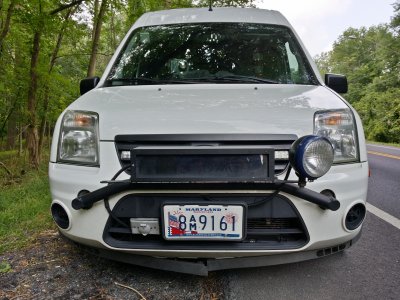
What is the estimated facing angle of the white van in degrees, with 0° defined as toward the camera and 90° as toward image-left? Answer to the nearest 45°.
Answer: approximately 0°

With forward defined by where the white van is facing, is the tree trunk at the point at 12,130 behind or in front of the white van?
behind

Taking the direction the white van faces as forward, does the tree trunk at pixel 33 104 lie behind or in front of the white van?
behind
